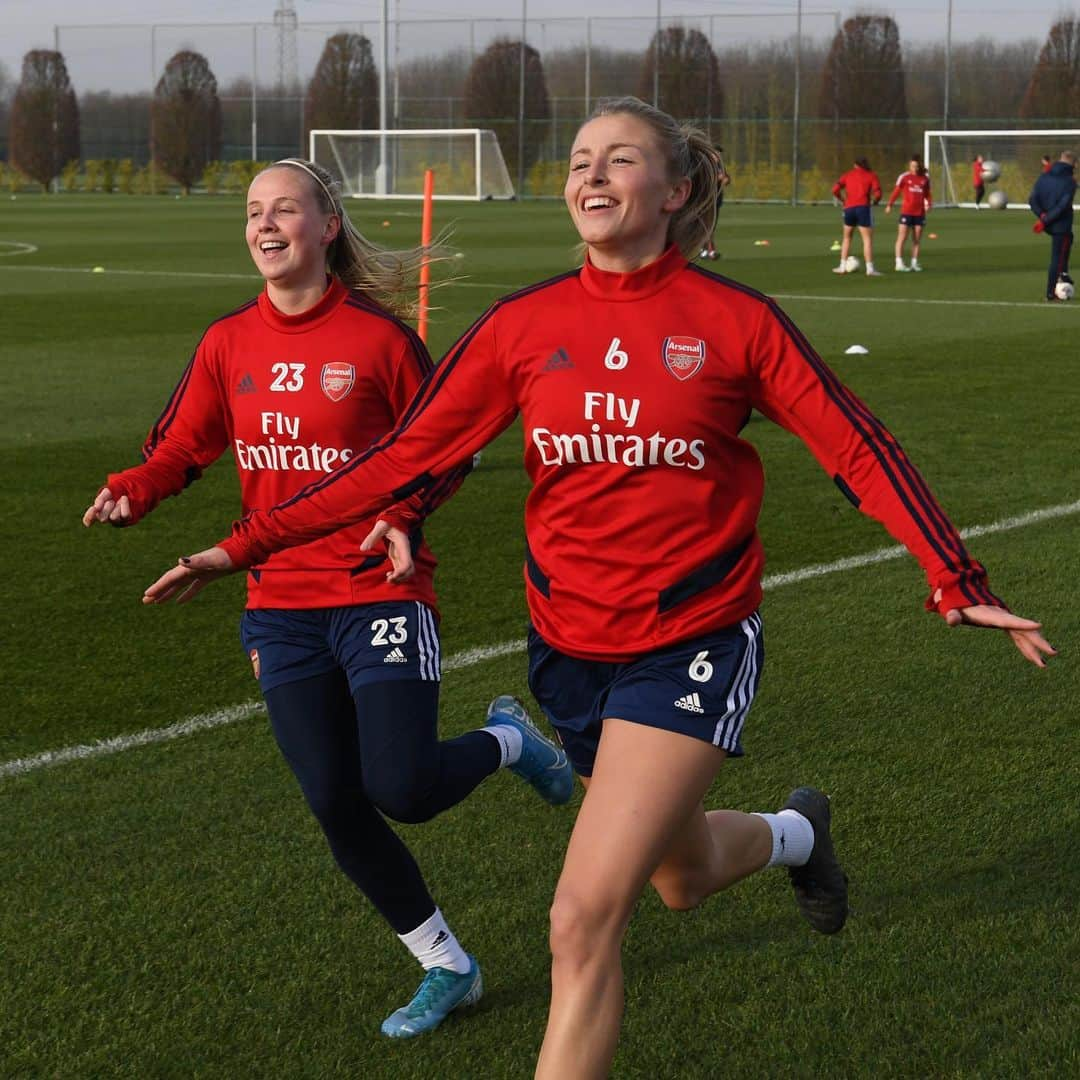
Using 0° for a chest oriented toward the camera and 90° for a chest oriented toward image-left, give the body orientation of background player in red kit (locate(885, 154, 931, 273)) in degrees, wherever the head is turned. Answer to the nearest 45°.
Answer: approximately 0°

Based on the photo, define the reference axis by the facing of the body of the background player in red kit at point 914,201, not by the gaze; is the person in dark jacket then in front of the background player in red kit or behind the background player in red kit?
in front

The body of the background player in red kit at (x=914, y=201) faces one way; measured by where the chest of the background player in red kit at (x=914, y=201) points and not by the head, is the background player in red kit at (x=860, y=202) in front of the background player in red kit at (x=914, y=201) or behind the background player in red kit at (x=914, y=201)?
in front
